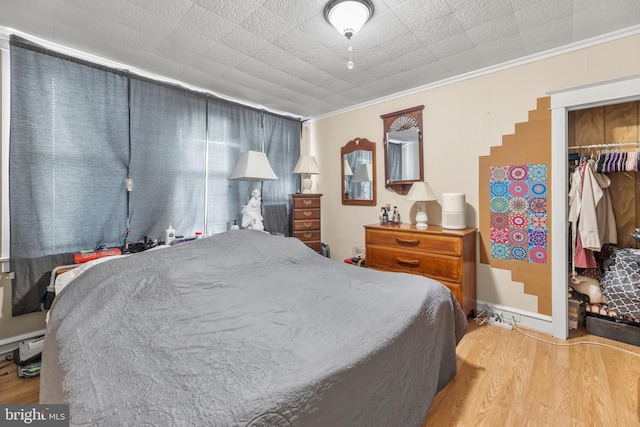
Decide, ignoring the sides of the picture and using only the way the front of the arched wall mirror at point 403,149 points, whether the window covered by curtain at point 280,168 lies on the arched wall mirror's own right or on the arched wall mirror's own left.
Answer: on the arched wall mirror's own right

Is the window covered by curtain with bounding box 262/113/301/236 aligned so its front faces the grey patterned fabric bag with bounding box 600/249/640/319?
yes

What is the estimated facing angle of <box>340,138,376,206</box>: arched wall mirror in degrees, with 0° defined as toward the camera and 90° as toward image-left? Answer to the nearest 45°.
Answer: approximately 45°

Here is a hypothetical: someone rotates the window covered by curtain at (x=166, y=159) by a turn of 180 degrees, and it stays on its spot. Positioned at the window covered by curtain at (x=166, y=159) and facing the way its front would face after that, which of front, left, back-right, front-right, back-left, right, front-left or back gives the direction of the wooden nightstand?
back-right

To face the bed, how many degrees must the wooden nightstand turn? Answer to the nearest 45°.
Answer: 0° — it already faces it

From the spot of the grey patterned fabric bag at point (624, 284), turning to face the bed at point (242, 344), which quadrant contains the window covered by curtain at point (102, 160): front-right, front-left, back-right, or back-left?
front-right

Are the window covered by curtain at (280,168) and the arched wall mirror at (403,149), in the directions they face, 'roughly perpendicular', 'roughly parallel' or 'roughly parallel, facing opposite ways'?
roughly perpendicular

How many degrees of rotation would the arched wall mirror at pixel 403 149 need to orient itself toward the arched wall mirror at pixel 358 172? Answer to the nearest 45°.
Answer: approximately 90° to its right

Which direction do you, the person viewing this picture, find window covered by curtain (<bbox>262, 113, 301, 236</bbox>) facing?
facing the viewer and to the right of the viewer

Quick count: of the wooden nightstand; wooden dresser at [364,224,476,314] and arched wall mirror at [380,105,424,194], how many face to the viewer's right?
0

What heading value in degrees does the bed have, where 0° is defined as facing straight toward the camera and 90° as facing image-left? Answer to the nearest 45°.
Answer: approximately 315°

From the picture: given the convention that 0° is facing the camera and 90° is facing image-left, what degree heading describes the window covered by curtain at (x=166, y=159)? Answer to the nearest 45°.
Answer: approximately 315°

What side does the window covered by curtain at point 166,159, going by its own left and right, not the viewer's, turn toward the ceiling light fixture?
front

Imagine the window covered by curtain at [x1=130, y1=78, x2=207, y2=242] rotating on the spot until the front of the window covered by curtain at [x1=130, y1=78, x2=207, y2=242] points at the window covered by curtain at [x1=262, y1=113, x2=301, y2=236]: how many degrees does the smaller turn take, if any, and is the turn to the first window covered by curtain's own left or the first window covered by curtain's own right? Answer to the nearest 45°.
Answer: approximately 45° to the first window covered by curtain's own left
